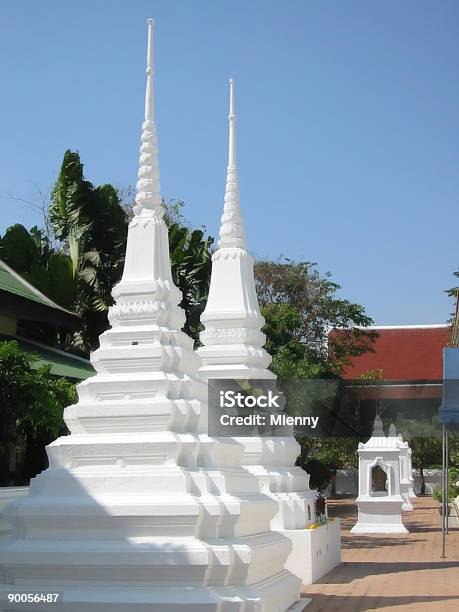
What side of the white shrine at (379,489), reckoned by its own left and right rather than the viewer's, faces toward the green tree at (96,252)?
right

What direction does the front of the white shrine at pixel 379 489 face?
toward the camera

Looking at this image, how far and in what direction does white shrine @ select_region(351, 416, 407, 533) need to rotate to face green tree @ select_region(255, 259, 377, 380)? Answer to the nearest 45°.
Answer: approximately 180°

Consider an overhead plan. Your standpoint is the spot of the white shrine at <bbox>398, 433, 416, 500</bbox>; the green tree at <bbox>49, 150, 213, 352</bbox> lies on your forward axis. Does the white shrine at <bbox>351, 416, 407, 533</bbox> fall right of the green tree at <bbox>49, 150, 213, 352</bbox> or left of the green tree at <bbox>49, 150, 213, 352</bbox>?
left

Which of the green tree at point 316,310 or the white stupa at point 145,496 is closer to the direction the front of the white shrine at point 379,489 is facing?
the white stupa

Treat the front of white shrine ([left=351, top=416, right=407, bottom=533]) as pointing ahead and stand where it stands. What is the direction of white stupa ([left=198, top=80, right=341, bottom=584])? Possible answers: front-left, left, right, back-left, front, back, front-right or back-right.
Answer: front

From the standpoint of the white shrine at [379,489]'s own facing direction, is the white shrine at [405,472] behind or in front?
behind

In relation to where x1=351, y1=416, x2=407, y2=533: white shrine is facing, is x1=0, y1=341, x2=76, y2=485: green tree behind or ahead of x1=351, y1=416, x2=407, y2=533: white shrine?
ahead
